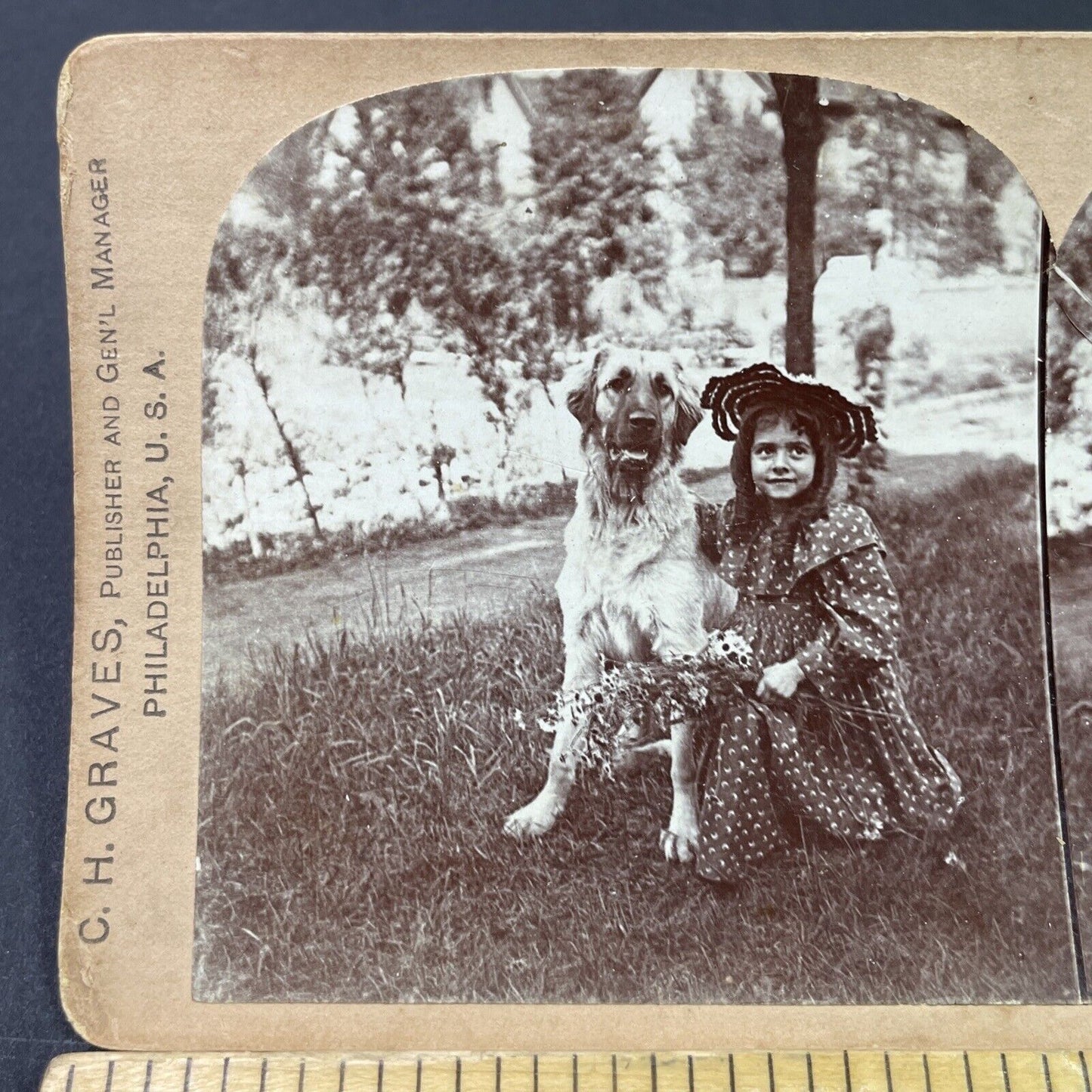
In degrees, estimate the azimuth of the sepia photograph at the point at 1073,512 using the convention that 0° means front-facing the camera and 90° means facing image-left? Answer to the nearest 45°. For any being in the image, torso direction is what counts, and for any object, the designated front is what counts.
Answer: approximately 0°
